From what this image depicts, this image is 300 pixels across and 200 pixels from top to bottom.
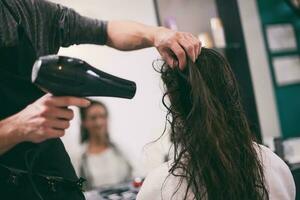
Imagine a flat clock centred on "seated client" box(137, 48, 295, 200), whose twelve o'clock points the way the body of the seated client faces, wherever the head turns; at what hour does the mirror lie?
The mirror is roughly at 11 o'clock from the seated client.

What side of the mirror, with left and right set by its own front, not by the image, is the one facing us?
front

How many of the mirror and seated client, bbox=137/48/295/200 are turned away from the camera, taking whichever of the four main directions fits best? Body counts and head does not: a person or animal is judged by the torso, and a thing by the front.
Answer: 1

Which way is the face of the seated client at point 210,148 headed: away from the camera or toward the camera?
away from the camera

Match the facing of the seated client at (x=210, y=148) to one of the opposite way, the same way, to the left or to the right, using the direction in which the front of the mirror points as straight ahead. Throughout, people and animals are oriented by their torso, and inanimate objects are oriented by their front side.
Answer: the opposite way

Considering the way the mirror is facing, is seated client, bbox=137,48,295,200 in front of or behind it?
in front

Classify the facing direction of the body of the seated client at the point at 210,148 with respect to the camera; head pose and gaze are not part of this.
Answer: away from the camera
